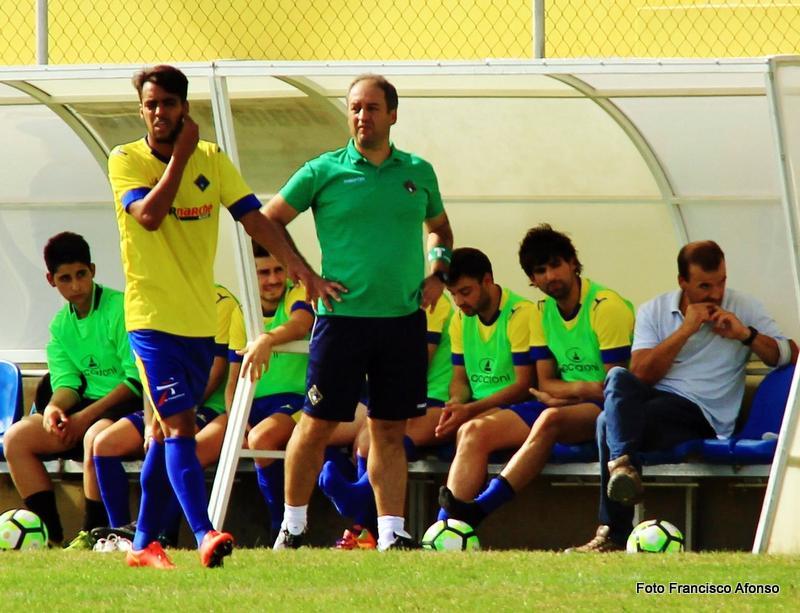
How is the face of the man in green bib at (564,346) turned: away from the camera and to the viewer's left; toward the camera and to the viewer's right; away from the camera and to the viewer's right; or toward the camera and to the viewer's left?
toward the camera and to the viewer's left

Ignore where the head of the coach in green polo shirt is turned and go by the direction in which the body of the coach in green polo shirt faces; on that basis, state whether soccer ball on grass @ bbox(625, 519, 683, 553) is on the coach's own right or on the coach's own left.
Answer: on the coach's own left

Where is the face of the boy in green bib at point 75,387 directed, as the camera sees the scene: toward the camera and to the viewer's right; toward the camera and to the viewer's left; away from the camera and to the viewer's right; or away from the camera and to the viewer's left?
toward the camera and to the viewer's right

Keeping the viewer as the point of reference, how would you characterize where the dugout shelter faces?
facing the viewer

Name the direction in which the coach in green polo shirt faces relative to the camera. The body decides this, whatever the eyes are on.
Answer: toward the camera

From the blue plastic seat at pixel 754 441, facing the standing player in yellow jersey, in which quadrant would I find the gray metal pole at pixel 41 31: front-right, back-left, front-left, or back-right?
front-right

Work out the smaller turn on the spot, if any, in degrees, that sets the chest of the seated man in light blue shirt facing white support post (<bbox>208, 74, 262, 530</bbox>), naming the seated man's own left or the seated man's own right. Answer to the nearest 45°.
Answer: approximately 45° to the seated man's own right

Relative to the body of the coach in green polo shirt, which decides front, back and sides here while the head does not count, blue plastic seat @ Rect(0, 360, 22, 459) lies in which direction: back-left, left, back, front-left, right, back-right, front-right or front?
back-right

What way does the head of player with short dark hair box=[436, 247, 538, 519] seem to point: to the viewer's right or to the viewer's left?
to the viewer's left

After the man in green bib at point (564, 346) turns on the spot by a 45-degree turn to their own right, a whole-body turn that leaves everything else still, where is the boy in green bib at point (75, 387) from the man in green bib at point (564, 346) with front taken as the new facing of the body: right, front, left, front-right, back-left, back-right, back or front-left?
front

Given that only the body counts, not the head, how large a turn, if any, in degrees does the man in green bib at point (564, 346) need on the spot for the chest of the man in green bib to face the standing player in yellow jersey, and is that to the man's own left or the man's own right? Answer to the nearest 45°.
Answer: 0° — they already face them

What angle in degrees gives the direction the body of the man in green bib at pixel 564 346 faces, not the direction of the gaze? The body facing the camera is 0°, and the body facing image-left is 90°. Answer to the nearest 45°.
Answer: approximately 45°

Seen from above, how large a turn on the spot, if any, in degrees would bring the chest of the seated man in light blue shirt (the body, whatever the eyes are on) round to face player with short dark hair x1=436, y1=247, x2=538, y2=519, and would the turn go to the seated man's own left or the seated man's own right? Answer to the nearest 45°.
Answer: approximately 45° to the seated man's own right

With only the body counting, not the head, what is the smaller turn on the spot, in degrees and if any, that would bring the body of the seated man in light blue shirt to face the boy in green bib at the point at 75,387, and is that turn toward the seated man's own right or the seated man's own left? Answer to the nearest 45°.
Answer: approximately 45° to the seated man's own right

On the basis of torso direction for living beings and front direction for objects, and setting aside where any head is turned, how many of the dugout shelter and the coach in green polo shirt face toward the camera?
2
